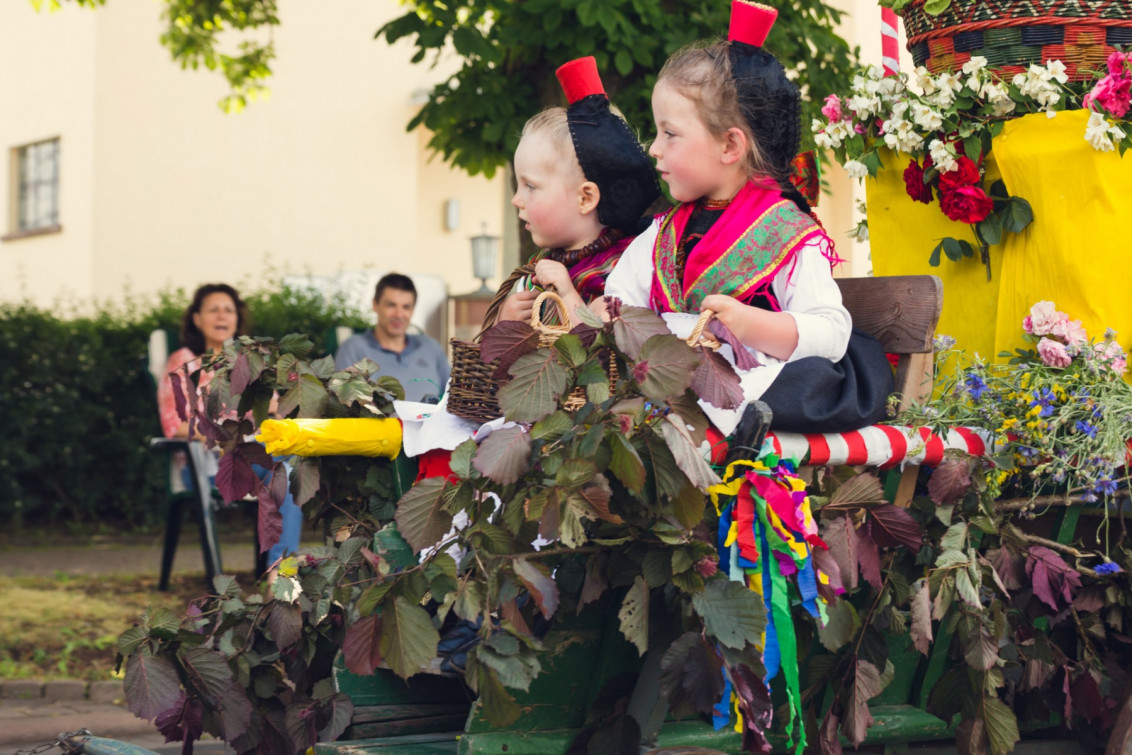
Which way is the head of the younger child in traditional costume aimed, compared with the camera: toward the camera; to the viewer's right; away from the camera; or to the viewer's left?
to the viewer's left

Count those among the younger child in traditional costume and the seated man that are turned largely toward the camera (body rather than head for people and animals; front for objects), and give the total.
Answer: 1

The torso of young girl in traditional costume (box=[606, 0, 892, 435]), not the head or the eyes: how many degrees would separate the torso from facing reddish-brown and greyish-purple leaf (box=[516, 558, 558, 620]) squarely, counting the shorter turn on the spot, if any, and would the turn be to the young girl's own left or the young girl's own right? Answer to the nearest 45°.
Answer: approximately 45° to the young girl's own left

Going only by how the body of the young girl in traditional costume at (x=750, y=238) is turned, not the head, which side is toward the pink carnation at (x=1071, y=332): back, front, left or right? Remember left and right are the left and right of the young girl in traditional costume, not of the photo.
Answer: back

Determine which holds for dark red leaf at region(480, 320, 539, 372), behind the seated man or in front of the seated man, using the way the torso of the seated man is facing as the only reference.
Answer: in front

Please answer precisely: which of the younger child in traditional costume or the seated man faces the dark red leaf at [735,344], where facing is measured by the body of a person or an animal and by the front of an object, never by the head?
the seated man

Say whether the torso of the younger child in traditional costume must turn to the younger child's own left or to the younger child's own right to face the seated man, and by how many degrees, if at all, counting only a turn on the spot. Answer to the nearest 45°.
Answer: approximately 90° to the younger child's own right

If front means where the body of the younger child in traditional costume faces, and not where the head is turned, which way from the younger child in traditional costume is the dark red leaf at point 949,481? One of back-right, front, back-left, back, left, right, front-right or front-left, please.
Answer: back-left

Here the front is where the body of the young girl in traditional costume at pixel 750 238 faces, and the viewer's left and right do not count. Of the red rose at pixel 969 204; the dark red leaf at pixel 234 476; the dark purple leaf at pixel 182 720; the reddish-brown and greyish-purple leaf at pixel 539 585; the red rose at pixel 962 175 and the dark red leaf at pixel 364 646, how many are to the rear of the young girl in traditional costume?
2

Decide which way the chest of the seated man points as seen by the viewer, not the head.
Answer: toward the camera

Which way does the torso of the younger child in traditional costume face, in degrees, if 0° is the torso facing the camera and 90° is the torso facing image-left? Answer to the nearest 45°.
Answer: approximately 90°

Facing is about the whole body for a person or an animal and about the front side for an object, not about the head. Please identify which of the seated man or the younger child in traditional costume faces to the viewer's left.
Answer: the younger child in traditional costume

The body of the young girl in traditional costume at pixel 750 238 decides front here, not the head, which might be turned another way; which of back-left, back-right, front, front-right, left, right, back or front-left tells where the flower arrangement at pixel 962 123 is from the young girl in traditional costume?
back

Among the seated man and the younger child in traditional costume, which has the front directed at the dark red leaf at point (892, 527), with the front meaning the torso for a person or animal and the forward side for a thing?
the seated man

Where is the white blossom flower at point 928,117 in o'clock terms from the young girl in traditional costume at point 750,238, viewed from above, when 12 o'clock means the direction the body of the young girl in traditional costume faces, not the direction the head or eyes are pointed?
The white blossom flower is roughly at 6 o'clock from the young girl in traditional costume.

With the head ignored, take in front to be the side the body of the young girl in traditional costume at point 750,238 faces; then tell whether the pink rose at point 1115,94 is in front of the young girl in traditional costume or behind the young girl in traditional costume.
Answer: behind

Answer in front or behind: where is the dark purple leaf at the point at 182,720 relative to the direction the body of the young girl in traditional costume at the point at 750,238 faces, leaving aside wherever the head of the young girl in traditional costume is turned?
in front

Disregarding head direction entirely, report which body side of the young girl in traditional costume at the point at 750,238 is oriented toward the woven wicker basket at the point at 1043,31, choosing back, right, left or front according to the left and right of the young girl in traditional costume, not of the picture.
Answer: back
